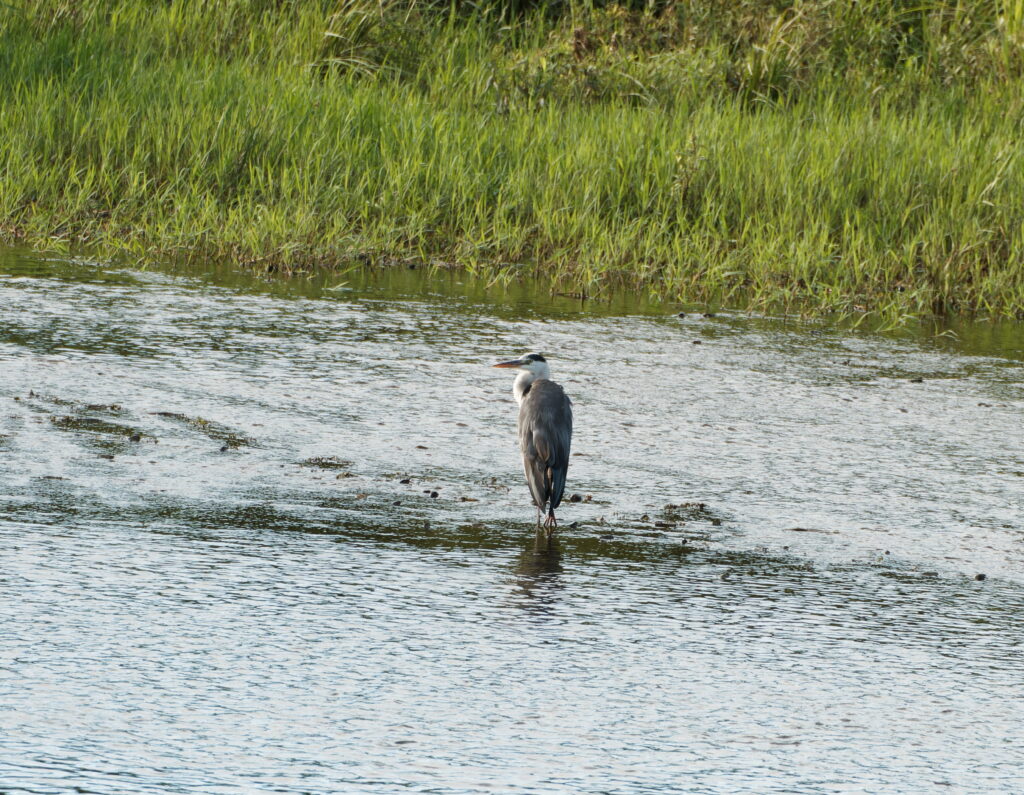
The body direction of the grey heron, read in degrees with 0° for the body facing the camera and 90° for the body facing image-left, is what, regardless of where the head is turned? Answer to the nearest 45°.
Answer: approximately 135°

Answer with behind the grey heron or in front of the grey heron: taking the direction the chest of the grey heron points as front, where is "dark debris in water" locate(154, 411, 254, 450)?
in front

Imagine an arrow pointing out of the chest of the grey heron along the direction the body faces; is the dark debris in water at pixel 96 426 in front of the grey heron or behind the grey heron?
in front
